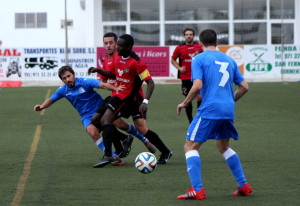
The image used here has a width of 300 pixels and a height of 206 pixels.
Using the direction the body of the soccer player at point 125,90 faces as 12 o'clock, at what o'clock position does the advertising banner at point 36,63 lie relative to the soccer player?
The advertising banner is roughly at 4 o'clock from the soccer player.

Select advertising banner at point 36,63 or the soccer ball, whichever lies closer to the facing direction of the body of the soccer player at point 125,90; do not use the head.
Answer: the soccer ball

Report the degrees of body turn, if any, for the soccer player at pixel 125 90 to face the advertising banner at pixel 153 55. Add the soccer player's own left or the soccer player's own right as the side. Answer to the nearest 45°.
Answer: approximately 135° to the soccer player's own right

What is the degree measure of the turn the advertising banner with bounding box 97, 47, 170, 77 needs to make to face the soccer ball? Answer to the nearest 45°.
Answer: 0° — it already faces it

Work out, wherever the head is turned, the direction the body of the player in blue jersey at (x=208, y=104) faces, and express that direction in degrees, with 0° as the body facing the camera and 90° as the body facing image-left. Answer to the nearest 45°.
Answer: approximately 135°

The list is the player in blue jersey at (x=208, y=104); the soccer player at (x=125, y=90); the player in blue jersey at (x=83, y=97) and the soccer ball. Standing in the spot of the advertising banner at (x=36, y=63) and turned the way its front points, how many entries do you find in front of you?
4

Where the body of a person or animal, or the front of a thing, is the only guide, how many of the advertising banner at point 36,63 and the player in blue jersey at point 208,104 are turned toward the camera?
1

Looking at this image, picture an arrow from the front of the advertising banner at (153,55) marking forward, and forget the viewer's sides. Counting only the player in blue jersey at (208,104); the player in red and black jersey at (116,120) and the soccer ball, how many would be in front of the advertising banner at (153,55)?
3

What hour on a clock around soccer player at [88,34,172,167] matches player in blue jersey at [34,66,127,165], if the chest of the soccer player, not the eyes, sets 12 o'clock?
The player in blue jersey is roughly at 3 o'clock from the soccer player.
